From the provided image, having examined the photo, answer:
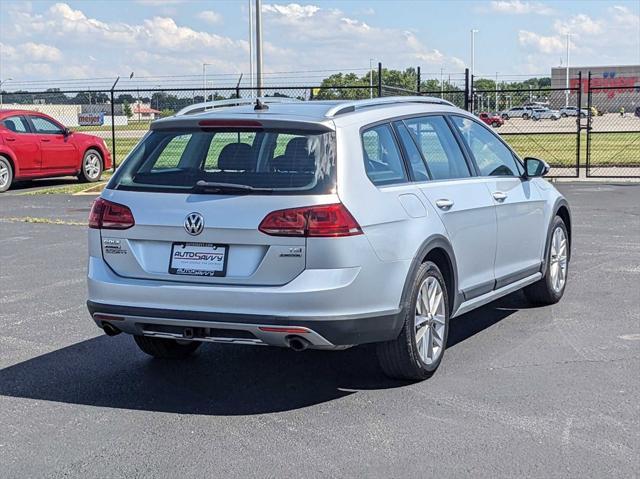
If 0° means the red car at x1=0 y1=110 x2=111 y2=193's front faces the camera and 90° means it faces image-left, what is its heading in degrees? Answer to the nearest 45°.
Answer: approximately 225°

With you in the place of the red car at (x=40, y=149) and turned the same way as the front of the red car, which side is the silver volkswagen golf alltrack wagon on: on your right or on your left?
on your right

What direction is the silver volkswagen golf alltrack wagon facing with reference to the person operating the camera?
facing away from the viewer and to the right of the viewer

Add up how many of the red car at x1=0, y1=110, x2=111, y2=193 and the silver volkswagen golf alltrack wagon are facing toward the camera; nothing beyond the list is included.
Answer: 0

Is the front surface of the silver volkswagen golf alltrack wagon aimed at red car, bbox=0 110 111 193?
no
